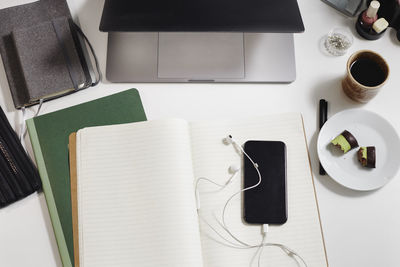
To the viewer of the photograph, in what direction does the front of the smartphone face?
facing the viewer

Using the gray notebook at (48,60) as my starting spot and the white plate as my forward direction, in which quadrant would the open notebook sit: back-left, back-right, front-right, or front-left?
front-right

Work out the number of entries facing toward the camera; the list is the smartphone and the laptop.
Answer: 2

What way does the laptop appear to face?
toward the camera

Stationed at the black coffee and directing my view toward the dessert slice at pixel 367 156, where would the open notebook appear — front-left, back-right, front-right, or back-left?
front-right
